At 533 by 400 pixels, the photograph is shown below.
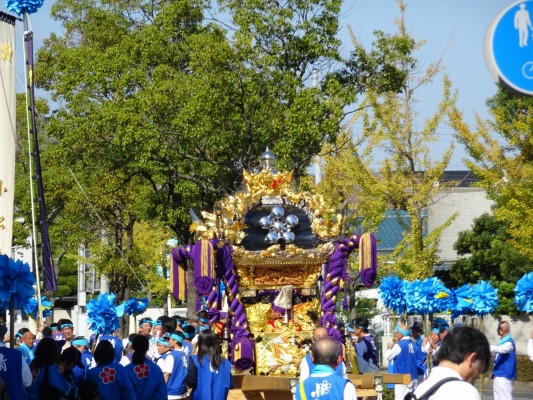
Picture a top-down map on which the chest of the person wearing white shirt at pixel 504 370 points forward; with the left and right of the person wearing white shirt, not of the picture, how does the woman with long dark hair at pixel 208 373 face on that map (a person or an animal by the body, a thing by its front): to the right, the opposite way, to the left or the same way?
to the right

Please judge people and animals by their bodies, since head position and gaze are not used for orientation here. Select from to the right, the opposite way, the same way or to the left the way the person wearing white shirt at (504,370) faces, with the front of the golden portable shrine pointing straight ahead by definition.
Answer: to the right

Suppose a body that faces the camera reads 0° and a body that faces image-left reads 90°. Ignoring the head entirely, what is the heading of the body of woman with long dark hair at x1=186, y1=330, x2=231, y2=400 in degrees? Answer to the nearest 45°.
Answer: approximately 180°

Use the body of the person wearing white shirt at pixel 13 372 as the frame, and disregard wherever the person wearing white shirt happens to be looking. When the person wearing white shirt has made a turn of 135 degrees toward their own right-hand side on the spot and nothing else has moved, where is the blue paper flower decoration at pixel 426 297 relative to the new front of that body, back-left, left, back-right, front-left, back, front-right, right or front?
left

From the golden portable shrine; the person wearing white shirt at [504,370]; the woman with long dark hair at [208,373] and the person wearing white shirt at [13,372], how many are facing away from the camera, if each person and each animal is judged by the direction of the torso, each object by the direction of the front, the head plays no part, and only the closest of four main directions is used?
2

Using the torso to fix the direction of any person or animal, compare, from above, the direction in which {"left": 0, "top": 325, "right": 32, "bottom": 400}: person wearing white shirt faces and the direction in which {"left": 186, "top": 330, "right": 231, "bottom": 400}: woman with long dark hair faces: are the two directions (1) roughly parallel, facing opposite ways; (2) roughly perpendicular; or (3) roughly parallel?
roughly parallel

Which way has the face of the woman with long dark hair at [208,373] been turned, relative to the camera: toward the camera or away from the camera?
away from the camera

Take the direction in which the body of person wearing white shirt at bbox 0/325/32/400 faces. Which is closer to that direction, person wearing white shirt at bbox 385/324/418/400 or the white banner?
the white banner

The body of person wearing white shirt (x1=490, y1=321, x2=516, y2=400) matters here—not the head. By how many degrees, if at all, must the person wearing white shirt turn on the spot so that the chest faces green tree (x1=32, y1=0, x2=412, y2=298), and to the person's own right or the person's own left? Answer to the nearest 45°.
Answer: approximately 45° to the person's own right

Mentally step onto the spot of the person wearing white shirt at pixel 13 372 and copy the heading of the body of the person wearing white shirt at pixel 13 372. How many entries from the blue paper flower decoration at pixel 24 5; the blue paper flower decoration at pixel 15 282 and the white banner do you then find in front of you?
3

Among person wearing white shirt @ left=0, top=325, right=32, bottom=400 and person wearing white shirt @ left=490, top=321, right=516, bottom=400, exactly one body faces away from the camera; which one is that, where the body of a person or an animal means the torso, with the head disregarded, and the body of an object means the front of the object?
person wearing white shirt @ left=0, top=325, right=32, bottom=400

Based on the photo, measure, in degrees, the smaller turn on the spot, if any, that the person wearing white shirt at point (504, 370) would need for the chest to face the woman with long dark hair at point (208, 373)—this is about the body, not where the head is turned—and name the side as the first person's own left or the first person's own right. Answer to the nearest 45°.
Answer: approximately 45° to the first person's own left
